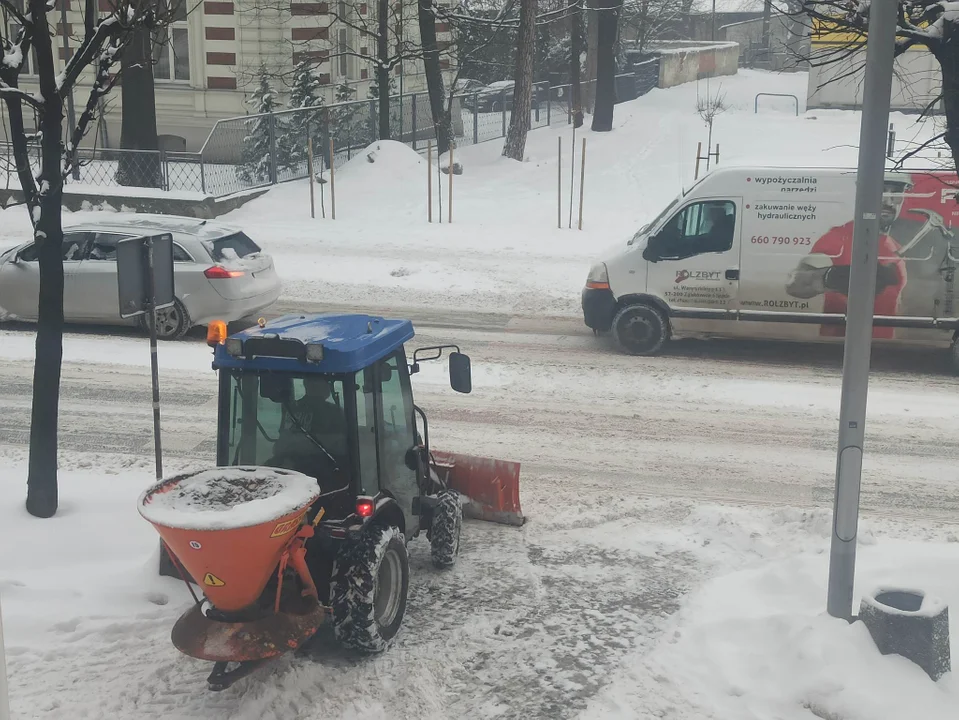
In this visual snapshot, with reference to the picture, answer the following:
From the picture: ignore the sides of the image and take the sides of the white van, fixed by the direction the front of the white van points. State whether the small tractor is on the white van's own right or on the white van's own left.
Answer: on the white van's own left

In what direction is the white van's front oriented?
to the viewer's left

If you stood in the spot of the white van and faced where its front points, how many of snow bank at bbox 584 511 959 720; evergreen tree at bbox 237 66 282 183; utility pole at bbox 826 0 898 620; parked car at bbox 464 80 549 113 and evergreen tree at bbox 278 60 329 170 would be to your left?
2

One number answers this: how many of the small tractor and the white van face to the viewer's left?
1

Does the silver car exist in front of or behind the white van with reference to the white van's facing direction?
in front

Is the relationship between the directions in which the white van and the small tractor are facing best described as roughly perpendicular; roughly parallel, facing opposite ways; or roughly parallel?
roughly perpendicular

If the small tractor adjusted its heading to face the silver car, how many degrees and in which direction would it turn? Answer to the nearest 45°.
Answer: approximately 45° to its left

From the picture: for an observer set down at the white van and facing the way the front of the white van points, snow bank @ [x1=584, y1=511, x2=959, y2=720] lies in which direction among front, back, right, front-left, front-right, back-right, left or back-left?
left

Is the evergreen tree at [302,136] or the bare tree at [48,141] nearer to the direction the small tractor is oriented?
the evergreen tree

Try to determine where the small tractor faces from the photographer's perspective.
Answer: facing away from the viewer and to the right of the viewer

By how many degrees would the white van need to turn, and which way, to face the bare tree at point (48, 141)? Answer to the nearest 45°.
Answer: approximately 45° to its left

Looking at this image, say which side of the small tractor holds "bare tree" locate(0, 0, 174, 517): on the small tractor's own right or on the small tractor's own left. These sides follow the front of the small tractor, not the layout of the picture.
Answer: on the small tractor's own left

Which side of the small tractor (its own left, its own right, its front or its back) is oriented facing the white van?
front
